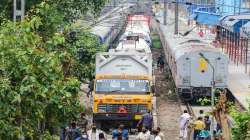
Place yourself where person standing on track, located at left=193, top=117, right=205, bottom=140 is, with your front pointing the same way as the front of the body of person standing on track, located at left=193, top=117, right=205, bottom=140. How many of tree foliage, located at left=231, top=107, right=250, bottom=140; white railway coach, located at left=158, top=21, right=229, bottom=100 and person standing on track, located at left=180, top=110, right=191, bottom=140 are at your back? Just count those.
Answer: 1
